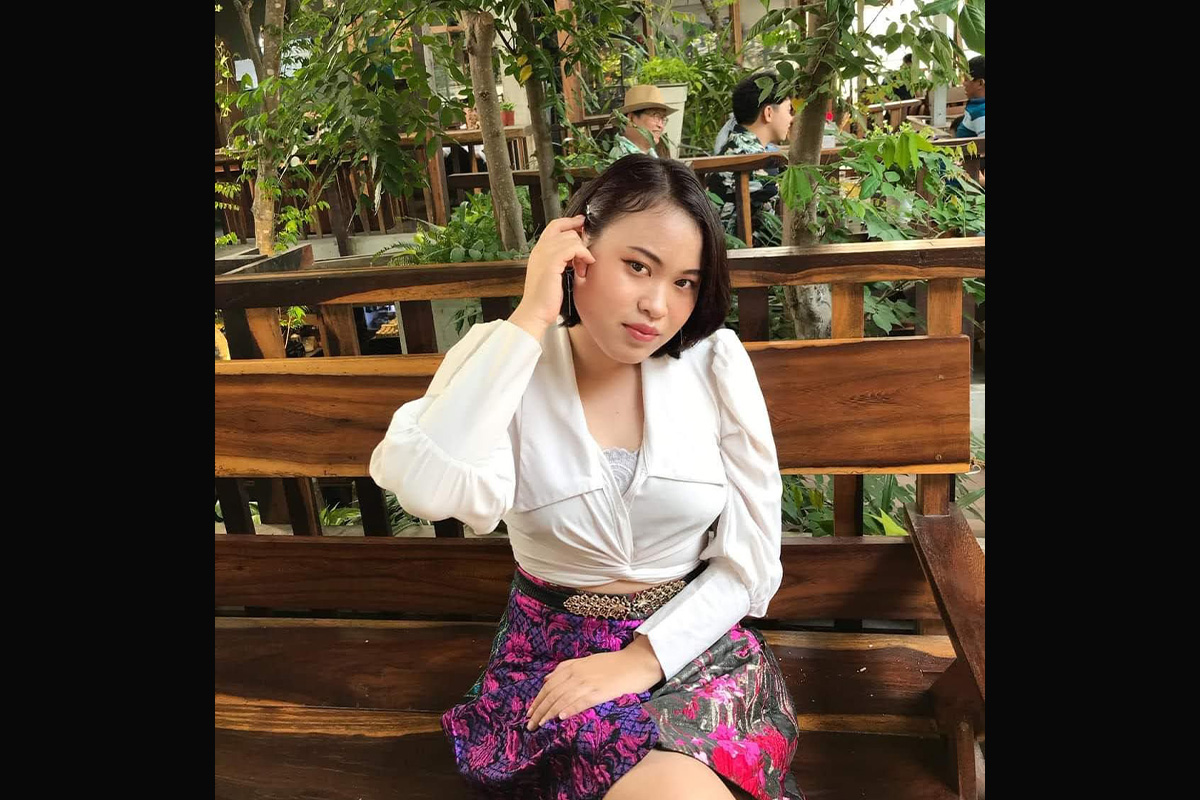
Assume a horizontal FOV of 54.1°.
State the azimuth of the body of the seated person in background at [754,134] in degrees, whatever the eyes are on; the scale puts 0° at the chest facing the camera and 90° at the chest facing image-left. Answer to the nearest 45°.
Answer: approximately 270°

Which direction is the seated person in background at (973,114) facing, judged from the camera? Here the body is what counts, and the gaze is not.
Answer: to the viewer's left

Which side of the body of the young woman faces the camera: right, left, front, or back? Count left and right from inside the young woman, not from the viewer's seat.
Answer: front

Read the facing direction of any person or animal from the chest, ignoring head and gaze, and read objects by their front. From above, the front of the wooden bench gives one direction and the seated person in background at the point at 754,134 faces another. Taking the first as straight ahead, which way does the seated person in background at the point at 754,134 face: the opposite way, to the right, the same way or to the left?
to the left

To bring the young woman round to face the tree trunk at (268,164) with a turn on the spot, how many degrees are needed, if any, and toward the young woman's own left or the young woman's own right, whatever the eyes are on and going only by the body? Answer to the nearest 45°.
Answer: approximately 135° to the young woman's own right

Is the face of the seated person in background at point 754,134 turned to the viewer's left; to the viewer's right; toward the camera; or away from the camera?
to the viewer's right

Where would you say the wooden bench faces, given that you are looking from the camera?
facing the viewer
